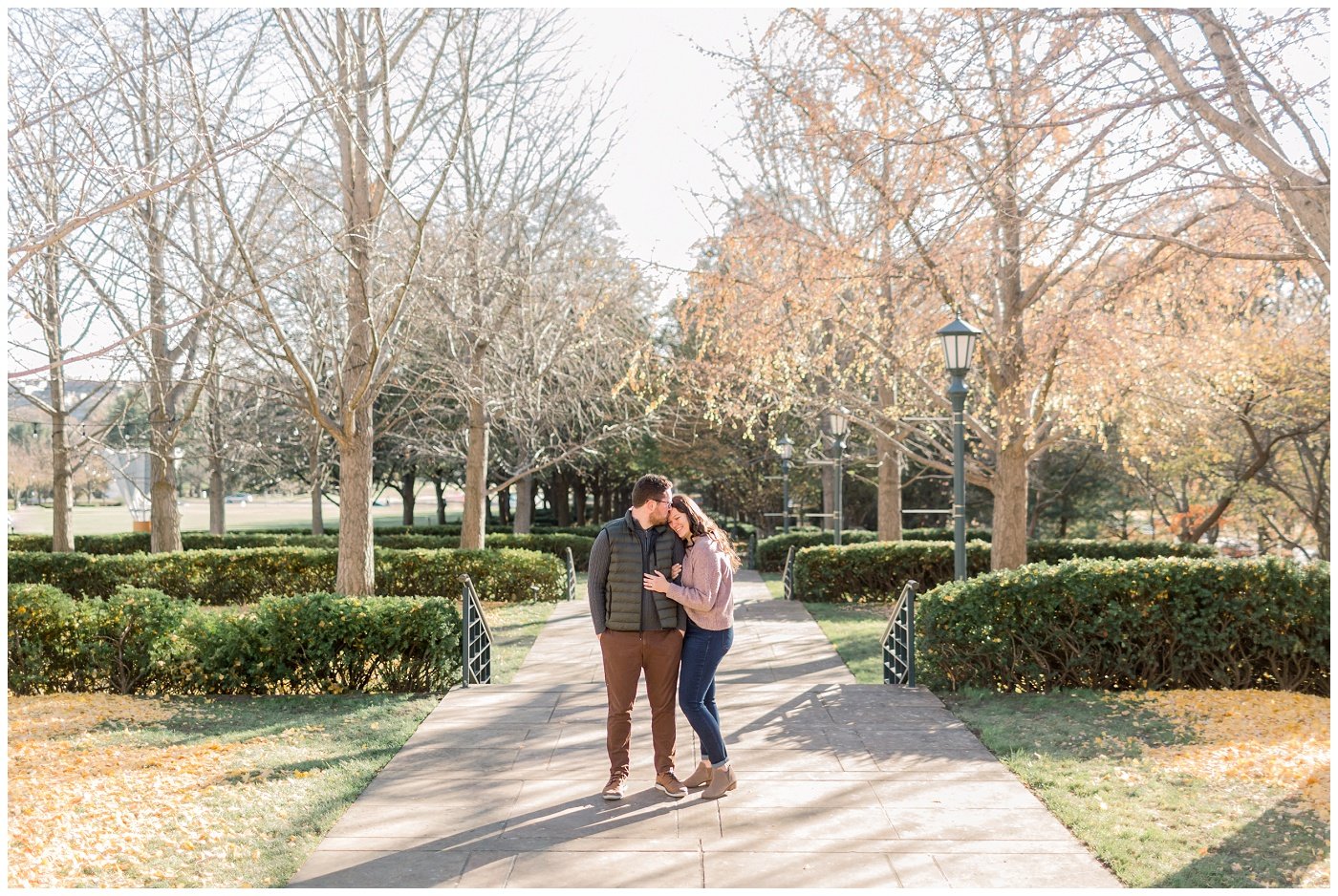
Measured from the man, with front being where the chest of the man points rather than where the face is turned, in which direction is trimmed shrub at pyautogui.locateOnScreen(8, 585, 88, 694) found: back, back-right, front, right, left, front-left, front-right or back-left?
back-right

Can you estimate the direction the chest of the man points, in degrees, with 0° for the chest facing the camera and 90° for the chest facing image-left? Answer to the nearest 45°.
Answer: approximately 0°

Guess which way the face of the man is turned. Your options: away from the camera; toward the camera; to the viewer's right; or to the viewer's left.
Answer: to the viewer's right

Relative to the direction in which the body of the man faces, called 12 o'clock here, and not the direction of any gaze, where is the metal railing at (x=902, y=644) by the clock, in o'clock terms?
The metal railing is roughly at 7 o'clock from the man.

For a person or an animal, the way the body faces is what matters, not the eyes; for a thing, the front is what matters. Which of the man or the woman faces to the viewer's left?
the woman

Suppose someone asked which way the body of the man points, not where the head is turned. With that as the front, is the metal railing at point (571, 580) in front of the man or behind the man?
behind

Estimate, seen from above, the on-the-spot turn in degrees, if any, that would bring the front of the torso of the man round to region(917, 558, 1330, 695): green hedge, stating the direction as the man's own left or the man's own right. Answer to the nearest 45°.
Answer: approximately 135° to the man's own left

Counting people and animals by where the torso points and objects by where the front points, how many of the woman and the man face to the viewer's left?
1

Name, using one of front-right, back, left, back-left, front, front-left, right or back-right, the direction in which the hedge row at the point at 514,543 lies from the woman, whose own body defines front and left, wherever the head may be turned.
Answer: right

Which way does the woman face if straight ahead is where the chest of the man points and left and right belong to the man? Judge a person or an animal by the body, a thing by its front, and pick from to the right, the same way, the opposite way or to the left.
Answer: to the right

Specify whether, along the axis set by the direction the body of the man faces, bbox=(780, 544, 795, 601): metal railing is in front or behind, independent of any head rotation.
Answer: behind

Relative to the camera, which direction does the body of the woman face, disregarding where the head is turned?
to the viewer's left

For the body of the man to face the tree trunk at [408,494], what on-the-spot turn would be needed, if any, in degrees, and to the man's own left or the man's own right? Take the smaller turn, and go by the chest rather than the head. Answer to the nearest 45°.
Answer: approximately 180°

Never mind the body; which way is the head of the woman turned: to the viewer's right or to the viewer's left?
to the viewer's left
